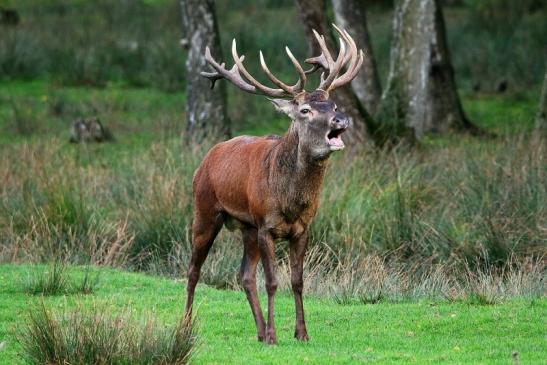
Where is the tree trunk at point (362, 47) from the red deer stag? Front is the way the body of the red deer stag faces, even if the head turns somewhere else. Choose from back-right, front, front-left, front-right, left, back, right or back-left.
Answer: back-left

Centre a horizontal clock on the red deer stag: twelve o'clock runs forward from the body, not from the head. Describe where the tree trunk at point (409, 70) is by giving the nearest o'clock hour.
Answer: The tree trunk is roughly at 8 o'clock from the red deer stag.

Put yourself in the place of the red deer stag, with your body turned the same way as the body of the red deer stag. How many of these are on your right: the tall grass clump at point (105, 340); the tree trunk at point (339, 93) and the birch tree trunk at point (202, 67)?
1

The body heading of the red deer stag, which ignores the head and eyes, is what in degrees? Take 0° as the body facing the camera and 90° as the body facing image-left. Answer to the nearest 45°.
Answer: approximately 315°

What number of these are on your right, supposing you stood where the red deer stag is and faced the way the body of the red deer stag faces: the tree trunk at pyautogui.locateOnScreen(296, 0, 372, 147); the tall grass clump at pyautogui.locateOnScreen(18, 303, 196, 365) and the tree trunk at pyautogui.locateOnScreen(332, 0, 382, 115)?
1

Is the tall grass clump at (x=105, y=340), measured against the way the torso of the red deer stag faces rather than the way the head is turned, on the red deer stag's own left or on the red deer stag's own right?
on the red deer stag's own right

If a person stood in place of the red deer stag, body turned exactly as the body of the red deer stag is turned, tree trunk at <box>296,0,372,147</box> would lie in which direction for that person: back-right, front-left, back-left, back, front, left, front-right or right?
back-left

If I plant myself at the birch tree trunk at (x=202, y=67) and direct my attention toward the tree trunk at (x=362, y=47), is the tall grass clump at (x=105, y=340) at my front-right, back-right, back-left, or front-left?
back-right

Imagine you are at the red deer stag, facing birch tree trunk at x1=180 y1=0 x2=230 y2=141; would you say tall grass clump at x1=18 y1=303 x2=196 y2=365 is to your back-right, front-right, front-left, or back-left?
back-left
